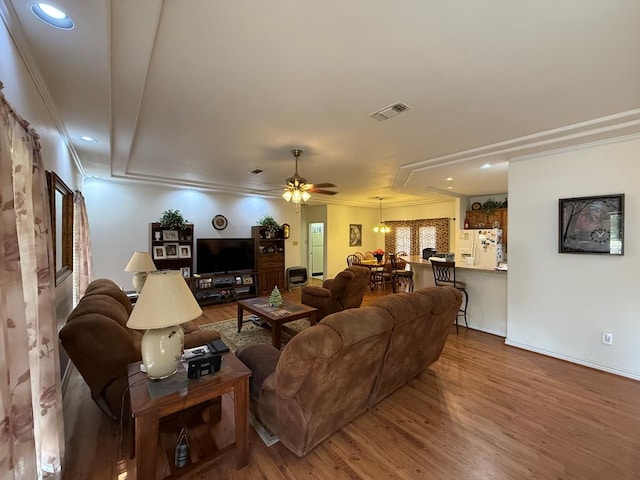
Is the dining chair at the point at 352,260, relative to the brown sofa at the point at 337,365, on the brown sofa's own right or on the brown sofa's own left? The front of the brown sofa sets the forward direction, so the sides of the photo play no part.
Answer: on the brown sofa's own right

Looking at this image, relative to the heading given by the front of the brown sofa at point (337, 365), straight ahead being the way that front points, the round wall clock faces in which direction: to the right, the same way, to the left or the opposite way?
the opposite way

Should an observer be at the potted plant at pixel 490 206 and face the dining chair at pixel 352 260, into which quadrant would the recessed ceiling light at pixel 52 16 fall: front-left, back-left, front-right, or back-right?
front-left

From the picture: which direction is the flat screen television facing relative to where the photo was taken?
toward the camera

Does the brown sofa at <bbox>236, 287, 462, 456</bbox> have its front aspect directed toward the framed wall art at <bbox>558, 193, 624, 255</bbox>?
no

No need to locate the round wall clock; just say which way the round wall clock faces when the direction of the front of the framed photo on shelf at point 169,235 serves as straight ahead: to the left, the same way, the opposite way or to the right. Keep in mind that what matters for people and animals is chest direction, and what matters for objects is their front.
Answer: the same way

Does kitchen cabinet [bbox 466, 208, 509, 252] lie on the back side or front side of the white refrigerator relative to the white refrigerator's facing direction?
on the back side

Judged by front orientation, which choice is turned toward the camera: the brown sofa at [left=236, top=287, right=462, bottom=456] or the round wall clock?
the round wall clock

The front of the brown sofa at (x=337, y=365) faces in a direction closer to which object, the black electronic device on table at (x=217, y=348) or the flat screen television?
the flat screen television

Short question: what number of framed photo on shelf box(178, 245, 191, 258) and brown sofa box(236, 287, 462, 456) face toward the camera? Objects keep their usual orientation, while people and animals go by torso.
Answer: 1

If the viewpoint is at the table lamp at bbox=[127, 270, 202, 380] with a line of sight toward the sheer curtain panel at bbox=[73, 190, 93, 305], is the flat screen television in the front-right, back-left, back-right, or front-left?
front-right

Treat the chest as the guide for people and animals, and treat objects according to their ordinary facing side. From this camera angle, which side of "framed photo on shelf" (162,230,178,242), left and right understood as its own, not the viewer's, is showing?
front

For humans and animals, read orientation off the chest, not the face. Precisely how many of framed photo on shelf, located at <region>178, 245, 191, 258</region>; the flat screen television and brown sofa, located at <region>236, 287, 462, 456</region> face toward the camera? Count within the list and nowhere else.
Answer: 2

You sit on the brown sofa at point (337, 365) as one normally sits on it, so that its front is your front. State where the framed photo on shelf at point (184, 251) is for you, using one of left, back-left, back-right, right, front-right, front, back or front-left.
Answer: front

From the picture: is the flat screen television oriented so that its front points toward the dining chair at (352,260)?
no

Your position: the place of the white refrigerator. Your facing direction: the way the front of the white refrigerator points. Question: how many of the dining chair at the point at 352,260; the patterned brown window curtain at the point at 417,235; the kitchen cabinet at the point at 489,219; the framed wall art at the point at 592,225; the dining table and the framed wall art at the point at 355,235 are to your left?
1

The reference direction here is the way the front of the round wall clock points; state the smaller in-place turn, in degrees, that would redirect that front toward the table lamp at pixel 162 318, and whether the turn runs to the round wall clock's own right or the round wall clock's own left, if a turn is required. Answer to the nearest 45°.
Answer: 0° — it already faces it

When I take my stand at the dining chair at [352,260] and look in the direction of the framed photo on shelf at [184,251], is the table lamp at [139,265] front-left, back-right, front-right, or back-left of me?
front-left

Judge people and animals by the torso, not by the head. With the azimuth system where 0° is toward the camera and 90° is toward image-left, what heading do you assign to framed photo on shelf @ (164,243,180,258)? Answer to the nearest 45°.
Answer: approximately 0°

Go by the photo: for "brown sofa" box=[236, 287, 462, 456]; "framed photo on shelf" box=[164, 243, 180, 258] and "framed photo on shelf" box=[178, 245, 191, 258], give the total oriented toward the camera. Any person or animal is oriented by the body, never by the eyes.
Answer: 2

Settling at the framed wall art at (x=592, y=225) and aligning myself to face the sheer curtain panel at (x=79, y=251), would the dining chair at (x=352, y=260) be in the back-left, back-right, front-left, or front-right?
front-right
